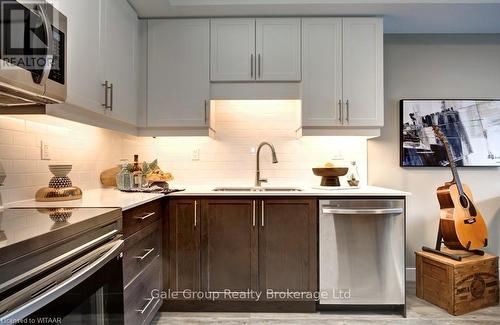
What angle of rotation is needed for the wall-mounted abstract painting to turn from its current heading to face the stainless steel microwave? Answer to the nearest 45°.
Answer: approximately 45° to its right

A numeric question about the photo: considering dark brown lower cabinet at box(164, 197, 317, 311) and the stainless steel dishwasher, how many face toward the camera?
2

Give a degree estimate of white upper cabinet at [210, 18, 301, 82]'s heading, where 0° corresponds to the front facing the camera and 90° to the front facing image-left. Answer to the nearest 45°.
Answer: approximately 0°

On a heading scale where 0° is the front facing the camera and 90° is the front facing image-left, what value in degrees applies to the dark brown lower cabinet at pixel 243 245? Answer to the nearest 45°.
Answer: approximately 0°

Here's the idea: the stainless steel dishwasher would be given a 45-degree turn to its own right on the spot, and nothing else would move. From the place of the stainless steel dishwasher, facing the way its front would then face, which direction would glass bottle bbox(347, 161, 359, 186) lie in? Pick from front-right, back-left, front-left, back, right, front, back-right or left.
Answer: back-right

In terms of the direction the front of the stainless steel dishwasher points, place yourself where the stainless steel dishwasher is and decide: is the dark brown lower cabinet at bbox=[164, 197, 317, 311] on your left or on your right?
on your right

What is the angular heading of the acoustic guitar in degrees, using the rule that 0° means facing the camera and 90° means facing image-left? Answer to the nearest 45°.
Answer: approximately 315°
